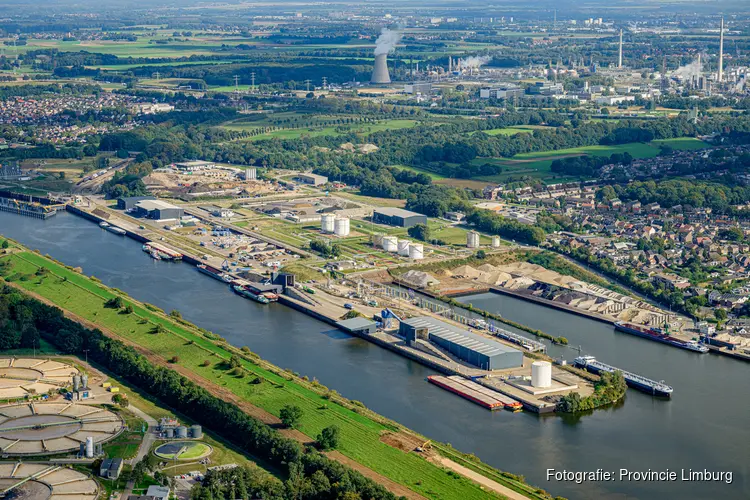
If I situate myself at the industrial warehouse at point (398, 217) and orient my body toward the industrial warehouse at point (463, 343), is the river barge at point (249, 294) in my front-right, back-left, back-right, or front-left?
front-right

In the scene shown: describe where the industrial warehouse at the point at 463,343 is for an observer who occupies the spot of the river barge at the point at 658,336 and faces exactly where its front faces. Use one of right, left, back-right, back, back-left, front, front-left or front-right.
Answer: left

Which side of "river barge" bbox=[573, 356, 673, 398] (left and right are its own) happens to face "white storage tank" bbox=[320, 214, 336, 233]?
back

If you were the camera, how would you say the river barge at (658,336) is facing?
facing away from the viewer and to the left of the viewer

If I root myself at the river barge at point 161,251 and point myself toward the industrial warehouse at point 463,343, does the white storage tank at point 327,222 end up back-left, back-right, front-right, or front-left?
front-left

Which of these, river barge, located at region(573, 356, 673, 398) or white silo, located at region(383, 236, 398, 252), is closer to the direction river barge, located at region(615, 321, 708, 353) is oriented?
the white silo

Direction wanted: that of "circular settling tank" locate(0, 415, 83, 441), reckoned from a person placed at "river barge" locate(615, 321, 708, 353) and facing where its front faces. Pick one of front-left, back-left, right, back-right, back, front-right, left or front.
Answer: left

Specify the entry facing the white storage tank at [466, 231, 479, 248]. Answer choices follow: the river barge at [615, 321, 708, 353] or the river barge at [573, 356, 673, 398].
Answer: the river barge at [615, 321, 708, 353]

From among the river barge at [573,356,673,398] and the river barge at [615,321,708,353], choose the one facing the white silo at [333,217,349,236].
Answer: the river barge at [615,321,708,353]

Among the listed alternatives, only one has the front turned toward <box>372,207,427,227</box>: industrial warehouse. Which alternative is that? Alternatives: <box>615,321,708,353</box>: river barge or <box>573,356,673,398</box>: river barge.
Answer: <box>615,321,708,353</box>: river barge

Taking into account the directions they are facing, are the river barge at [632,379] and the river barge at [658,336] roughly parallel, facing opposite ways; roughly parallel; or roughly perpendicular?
roughly parallel, facing opposite ways

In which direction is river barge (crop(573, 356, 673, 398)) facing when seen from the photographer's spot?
facing the viewer and to the right of the viewer

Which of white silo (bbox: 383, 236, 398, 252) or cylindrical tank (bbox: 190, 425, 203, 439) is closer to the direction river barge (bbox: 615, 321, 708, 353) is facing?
the white silo

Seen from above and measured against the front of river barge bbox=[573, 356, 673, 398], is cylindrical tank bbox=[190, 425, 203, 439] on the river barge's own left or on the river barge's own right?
on the river barge's own right

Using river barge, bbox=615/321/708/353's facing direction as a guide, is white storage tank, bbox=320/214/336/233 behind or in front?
in front

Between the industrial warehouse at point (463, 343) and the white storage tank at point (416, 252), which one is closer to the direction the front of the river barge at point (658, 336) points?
the white storage tank

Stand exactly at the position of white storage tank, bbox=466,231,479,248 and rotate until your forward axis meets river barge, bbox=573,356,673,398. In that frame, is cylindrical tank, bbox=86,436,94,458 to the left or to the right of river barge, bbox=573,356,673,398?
right
